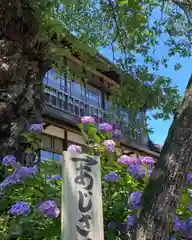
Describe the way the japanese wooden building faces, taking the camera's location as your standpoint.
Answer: facing the viewer and to the right of the viewer

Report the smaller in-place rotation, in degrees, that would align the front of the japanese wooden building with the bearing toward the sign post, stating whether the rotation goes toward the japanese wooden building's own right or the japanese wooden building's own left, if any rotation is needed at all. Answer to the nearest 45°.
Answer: approximately 45° to the japanese wooden building's own right

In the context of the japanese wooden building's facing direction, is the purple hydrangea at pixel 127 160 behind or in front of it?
in front

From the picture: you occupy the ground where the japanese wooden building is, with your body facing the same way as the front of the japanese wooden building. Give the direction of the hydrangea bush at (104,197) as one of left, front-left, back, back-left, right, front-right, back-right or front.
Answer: front-right

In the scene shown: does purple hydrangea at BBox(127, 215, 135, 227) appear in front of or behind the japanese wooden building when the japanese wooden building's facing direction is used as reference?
in front

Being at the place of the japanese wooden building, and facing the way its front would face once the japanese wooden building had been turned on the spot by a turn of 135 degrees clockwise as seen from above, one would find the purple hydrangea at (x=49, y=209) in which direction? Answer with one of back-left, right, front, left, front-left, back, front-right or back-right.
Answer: left

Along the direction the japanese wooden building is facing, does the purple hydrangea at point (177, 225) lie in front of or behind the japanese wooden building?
in front

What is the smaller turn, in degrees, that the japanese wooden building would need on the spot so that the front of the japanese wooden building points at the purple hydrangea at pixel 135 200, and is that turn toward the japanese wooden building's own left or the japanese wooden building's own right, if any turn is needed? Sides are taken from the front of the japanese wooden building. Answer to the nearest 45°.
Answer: approximately 45° to the japanese wooden building's own right

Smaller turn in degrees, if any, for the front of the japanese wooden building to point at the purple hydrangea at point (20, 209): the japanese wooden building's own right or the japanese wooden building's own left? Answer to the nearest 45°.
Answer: approximately 45° to the japanese wooden building's own right
